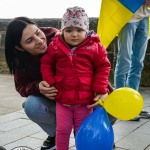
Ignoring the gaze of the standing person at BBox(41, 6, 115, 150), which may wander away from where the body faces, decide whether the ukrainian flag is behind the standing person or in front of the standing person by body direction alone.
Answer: behind

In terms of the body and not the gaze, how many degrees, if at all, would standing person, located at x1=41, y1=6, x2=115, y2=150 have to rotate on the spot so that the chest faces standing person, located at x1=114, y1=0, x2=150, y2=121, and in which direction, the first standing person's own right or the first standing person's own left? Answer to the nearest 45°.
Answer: approximately 135° to the first standing person's own left

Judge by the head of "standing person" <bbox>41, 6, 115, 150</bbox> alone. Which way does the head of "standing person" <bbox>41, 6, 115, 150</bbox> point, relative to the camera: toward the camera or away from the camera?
toward the camera

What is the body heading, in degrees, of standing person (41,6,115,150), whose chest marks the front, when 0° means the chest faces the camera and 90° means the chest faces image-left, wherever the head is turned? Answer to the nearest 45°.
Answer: approximately 0°
